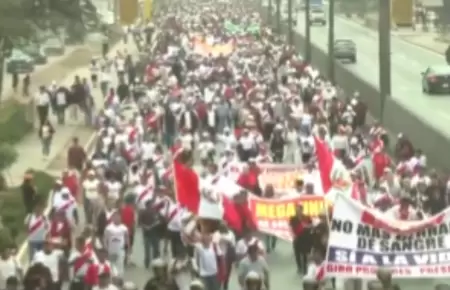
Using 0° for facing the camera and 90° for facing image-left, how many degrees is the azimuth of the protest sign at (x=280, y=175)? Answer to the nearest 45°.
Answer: approximately 0°

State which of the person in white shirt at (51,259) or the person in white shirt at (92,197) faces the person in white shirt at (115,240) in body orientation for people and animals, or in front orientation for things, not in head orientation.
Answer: the person in white shirt at (92,197)

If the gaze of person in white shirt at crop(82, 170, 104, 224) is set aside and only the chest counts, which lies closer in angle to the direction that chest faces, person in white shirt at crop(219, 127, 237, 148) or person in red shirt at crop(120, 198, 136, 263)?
the person in red shirt

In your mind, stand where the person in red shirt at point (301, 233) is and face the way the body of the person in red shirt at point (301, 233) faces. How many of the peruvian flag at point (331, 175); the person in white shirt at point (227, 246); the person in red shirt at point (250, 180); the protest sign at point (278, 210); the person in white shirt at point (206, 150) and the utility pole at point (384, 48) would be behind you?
5

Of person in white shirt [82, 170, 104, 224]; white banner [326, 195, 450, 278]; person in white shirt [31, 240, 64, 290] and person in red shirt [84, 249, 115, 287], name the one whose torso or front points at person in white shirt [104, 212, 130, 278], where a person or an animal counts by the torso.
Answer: person in white shirt [82, 170, 104, 224]

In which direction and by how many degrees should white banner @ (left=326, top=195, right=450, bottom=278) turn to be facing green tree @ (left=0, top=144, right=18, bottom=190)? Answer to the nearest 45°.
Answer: approximately 135° to its right

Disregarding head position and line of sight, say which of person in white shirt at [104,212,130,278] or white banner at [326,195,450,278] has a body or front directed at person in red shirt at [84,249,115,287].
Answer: the person in white shirt

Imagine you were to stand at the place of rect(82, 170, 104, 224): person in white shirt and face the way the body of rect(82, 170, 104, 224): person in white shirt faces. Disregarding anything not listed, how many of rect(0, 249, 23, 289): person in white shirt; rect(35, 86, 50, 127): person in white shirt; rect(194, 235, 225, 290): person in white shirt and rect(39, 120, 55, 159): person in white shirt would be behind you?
2
